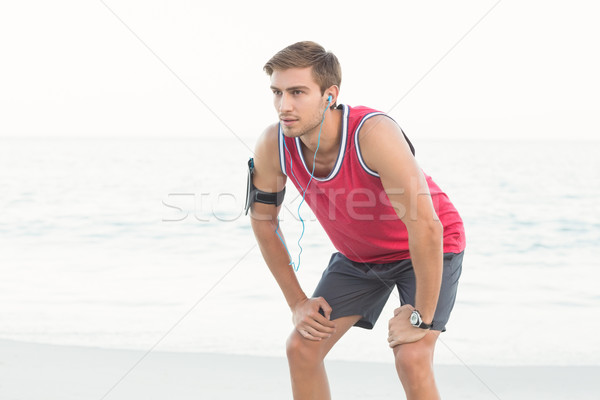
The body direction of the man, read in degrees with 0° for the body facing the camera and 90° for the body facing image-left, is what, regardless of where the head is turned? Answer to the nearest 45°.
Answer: approximately 45°

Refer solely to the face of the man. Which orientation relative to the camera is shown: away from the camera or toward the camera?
toward the camera
